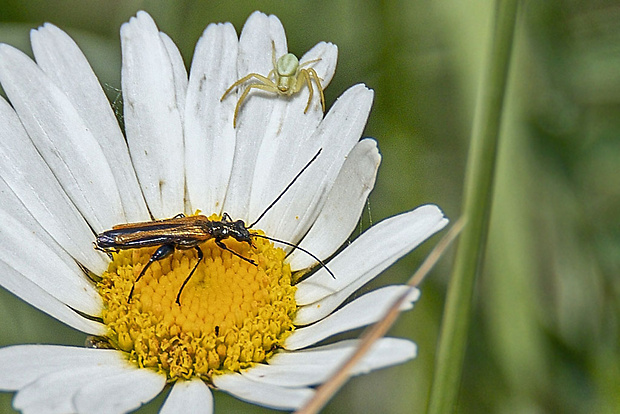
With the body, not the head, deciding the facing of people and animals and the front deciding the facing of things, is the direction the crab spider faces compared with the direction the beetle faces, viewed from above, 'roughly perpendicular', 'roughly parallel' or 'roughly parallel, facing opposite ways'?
roughly perpendicular

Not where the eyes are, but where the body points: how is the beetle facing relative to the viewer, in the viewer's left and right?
facing to the right of the viewer

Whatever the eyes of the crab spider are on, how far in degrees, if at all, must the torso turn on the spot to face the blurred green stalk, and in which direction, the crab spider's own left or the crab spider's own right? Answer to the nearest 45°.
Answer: approximately 45° to the crab spider's own left

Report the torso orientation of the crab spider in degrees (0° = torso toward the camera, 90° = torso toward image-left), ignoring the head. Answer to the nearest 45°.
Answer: approximately 0°

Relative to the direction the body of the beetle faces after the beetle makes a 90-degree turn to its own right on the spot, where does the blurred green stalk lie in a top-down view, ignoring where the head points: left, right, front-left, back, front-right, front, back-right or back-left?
front-left

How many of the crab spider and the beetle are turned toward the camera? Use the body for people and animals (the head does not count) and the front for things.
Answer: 1

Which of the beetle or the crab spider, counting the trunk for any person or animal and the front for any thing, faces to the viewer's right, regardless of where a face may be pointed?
the beetle
